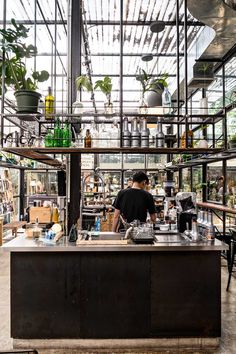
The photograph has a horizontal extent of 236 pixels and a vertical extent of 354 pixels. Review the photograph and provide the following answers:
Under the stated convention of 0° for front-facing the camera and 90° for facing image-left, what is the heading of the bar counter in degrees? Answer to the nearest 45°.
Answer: approximately 0°

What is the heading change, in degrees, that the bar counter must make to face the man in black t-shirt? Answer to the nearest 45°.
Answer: approximately 180°
